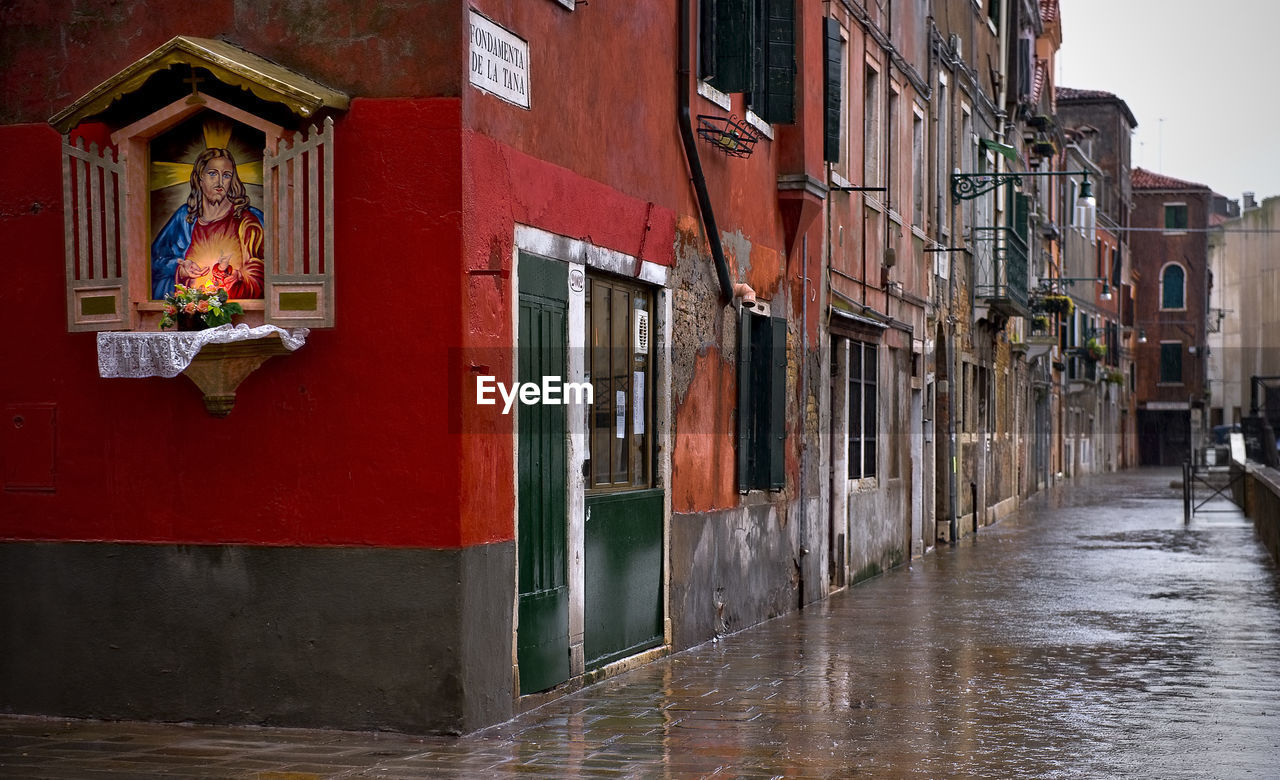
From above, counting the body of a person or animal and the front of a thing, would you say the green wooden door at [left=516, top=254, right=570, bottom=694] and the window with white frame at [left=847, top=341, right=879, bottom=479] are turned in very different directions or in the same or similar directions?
same or similar directions

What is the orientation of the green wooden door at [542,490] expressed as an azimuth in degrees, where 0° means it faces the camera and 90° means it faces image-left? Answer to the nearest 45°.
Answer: approximately 315°

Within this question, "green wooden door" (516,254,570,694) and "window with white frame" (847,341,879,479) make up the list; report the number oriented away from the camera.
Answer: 0

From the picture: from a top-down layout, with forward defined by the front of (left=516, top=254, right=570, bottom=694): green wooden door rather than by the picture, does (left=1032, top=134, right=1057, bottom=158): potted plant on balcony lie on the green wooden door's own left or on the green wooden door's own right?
on the green wooden door's own left

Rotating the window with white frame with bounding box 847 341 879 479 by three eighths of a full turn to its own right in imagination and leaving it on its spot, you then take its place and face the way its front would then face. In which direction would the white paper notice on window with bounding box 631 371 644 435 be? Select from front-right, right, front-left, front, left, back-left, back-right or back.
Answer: left

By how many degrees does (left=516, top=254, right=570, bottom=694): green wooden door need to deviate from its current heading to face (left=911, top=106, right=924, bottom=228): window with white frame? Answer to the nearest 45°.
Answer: approximately 135° to its left

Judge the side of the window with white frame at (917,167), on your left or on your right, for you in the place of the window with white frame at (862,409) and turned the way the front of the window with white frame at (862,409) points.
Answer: on your left

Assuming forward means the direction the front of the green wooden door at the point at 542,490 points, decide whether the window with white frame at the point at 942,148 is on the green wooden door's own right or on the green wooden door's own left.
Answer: on the green wooden door's own left

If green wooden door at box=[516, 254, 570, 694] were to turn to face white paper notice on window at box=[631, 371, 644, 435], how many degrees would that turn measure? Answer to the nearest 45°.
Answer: approximately 135° to its left

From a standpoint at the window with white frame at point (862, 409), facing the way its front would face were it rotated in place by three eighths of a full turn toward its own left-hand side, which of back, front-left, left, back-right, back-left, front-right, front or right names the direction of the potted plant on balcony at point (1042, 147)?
front

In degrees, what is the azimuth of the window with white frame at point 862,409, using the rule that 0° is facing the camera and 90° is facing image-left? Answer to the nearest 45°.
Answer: approximately 315°

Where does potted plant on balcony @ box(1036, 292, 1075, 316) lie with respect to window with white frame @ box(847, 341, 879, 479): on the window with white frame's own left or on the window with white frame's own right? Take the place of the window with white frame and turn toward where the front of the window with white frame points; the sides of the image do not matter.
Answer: on the window with white frame's own left
